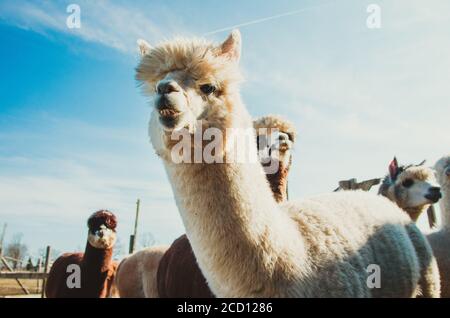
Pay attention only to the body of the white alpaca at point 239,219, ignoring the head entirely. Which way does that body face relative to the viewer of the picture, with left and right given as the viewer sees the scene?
facing the viewer and to the left of the viewer

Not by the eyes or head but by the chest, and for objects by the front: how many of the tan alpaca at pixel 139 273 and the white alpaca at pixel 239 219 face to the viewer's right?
1

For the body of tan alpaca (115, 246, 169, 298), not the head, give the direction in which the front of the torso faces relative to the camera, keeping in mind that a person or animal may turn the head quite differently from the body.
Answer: to the viewer's right

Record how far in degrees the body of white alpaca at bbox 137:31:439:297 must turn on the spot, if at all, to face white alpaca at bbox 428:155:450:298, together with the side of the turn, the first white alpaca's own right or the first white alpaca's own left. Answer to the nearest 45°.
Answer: approximately 180°

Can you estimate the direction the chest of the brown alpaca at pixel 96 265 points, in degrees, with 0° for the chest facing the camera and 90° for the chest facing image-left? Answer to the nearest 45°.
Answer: approximately 315°
